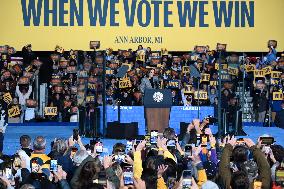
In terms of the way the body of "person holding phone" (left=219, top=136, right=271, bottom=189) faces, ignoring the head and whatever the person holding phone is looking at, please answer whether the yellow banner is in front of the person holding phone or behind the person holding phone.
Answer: in front

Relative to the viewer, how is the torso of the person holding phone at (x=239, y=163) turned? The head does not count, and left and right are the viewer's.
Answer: facing away from the viewer

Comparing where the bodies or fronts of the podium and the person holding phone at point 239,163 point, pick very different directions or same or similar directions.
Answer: very different directions

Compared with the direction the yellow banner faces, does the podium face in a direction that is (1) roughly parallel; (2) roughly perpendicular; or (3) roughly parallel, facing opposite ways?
roughly parallel

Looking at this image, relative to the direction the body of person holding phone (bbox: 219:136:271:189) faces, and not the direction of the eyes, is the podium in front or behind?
in front

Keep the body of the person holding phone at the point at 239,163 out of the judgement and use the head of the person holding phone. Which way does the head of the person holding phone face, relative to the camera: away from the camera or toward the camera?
away from the camera

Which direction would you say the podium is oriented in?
toward the camera

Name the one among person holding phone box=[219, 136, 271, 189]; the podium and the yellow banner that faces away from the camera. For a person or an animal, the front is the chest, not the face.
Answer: the person holding phone

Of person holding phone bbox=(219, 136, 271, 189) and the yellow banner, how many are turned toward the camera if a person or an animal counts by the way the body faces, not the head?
1

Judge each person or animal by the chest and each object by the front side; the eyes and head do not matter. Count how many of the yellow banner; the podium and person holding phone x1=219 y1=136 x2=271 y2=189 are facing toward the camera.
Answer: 2

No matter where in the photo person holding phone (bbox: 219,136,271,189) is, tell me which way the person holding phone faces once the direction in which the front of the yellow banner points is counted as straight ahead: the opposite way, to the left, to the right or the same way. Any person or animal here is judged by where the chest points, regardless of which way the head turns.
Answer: the opposite way

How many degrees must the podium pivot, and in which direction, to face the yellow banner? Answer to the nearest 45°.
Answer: approximately 180°

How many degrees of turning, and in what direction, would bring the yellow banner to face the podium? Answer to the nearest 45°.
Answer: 0° — it already faces it

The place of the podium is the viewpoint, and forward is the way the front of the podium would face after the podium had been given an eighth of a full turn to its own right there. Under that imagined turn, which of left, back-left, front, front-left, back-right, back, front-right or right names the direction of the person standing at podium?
back-right

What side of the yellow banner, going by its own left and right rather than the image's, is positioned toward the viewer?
front
